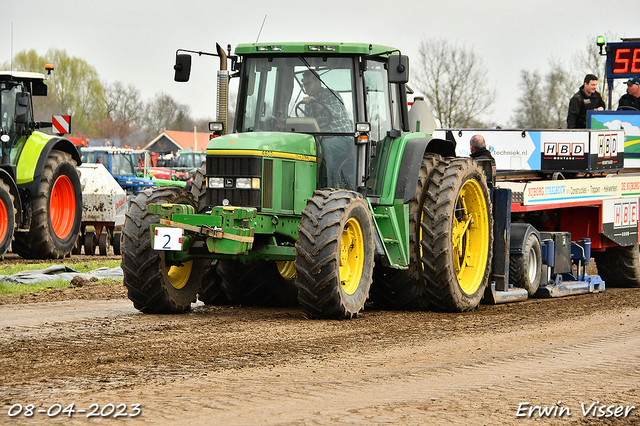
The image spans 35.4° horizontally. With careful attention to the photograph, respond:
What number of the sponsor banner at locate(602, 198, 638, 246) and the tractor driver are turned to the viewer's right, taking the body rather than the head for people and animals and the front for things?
0

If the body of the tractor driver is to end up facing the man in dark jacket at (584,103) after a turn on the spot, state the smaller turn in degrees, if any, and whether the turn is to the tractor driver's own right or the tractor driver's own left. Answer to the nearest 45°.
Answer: approximately 180°

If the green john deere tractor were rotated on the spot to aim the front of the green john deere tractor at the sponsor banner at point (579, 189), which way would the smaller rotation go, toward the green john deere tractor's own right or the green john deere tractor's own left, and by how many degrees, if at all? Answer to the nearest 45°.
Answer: approximately 180°

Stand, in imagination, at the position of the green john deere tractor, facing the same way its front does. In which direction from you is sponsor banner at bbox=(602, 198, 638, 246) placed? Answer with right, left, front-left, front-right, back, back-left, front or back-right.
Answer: back

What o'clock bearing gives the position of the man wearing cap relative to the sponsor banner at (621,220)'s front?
The man wearing cap is roughly at 6 o'clock from the sponsor banner.

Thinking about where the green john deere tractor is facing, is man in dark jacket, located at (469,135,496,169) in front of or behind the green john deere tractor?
behind

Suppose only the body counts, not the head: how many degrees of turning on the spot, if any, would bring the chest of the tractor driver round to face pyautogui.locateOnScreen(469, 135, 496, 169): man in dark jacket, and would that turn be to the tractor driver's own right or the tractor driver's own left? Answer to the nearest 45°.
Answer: approximately 180°

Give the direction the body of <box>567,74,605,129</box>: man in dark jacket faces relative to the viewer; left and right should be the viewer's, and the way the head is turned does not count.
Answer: facing the viewer and to the right of the viewer

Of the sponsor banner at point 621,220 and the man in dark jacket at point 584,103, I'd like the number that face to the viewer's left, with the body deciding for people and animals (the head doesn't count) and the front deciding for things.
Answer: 0

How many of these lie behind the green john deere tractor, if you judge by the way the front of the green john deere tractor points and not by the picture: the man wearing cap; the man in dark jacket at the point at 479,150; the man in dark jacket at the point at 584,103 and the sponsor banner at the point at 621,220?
4

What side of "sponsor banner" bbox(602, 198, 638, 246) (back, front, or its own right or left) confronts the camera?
front

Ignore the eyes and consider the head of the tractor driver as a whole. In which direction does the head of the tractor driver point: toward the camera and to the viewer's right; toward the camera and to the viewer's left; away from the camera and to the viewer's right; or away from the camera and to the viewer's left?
toward the camera and to the viewer's left
